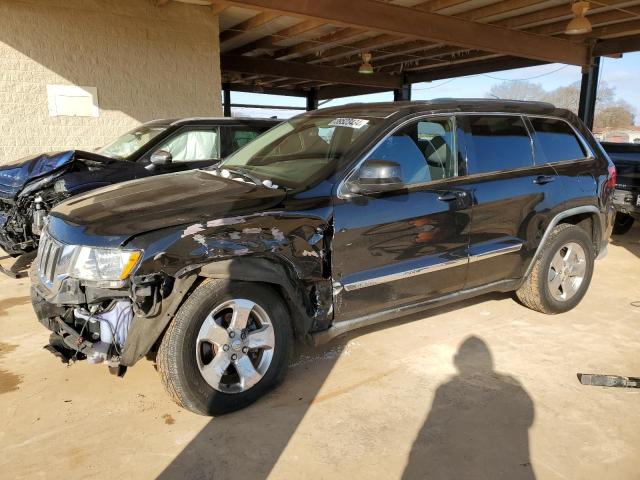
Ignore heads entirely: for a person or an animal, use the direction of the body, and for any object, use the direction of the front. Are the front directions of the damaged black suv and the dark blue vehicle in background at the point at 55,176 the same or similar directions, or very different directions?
same or similar directions

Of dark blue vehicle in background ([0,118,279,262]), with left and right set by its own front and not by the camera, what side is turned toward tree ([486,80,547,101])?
back

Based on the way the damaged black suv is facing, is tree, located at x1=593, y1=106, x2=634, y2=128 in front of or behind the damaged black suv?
behind

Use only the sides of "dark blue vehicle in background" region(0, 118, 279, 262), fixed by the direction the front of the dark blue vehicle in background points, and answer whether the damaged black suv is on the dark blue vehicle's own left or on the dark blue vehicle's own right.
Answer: on the dark blue vehicle's own left

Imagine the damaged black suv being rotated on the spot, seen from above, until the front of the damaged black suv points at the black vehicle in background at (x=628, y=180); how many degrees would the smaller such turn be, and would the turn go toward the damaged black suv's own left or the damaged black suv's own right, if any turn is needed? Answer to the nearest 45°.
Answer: approximately 180°

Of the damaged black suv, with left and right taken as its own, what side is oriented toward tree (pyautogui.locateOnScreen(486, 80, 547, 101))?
back

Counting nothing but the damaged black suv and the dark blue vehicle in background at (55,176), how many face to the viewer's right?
0

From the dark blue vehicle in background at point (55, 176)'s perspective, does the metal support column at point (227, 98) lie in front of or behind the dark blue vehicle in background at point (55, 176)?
behind

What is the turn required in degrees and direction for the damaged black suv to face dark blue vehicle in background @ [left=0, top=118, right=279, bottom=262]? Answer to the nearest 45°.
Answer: approximately 90° to its right

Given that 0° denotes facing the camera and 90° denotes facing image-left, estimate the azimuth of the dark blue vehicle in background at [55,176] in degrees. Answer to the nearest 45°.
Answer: approximately 45°

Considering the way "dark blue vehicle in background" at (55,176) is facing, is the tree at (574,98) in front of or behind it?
behind

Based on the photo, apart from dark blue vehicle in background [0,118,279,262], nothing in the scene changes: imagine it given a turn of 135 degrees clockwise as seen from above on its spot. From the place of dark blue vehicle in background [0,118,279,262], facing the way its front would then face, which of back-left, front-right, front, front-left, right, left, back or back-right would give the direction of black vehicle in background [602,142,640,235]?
right

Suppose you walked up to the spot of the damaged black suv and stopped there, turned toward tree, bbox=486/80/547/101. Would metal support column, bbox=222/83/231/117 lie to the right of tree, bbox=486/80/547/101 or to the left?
left

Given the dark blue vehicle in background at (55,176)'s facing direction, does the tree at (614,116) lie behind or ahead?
behind

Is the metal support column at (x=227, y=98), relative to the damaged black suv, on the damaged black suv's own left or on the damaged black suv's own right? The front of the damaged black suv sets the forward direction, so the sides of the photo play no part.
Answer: on the damaged black suv's own right
